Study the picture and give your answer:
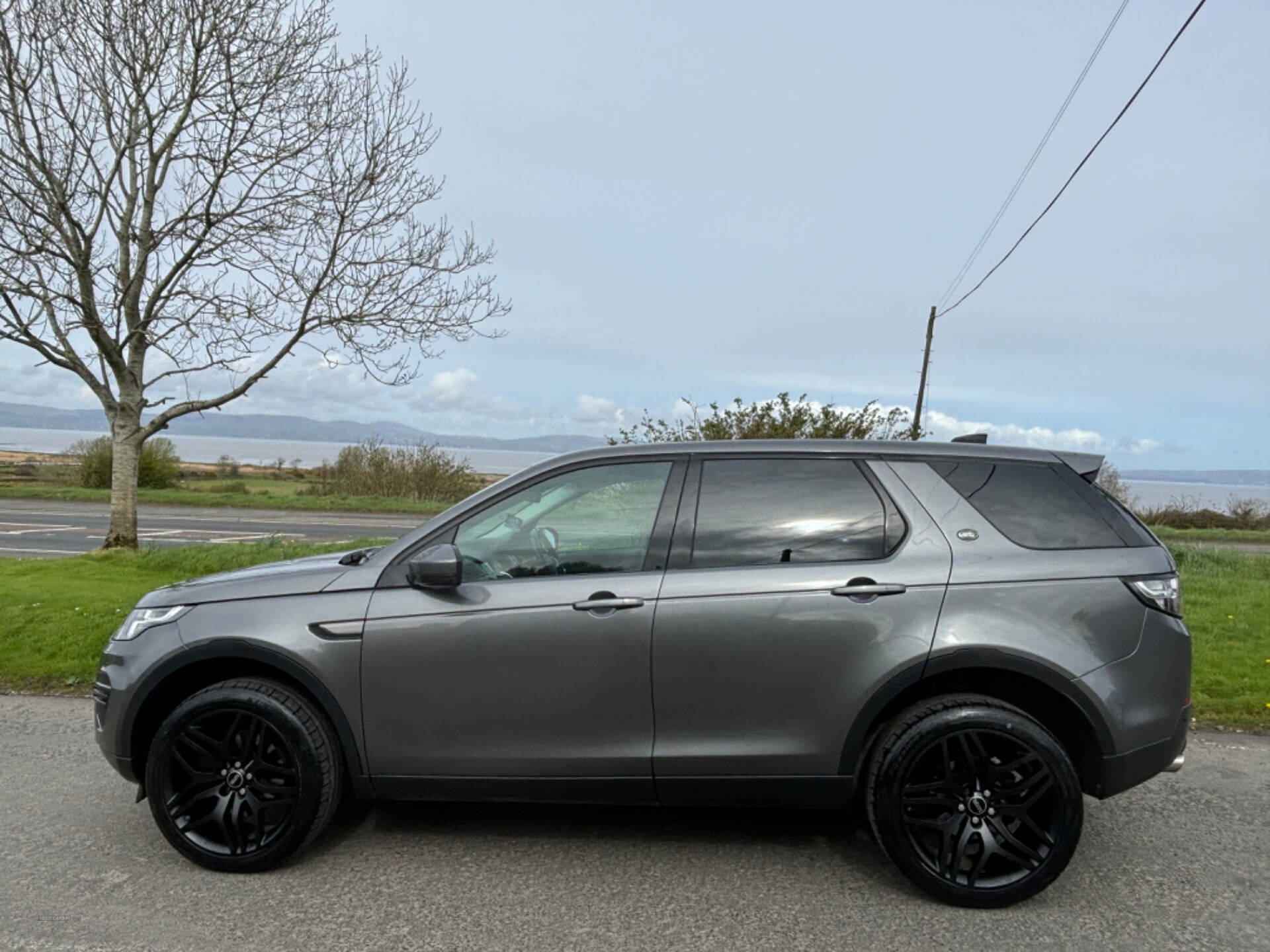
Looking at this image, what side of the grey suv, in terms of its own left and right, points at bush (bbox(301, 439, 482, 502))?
right

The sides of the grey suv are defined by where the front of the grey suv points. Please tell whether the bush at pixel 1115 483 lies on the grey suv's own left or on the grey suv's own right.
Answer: on the grey suv's own right

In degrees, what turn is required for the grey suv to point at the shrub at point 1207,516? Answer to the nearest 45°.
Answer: approximately 135° to its right

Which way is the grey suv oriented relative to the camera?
to the viewer's left

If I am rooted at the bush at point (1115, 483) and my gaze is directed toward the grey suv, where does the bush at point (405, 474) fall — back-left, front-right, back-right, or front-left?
front-right
